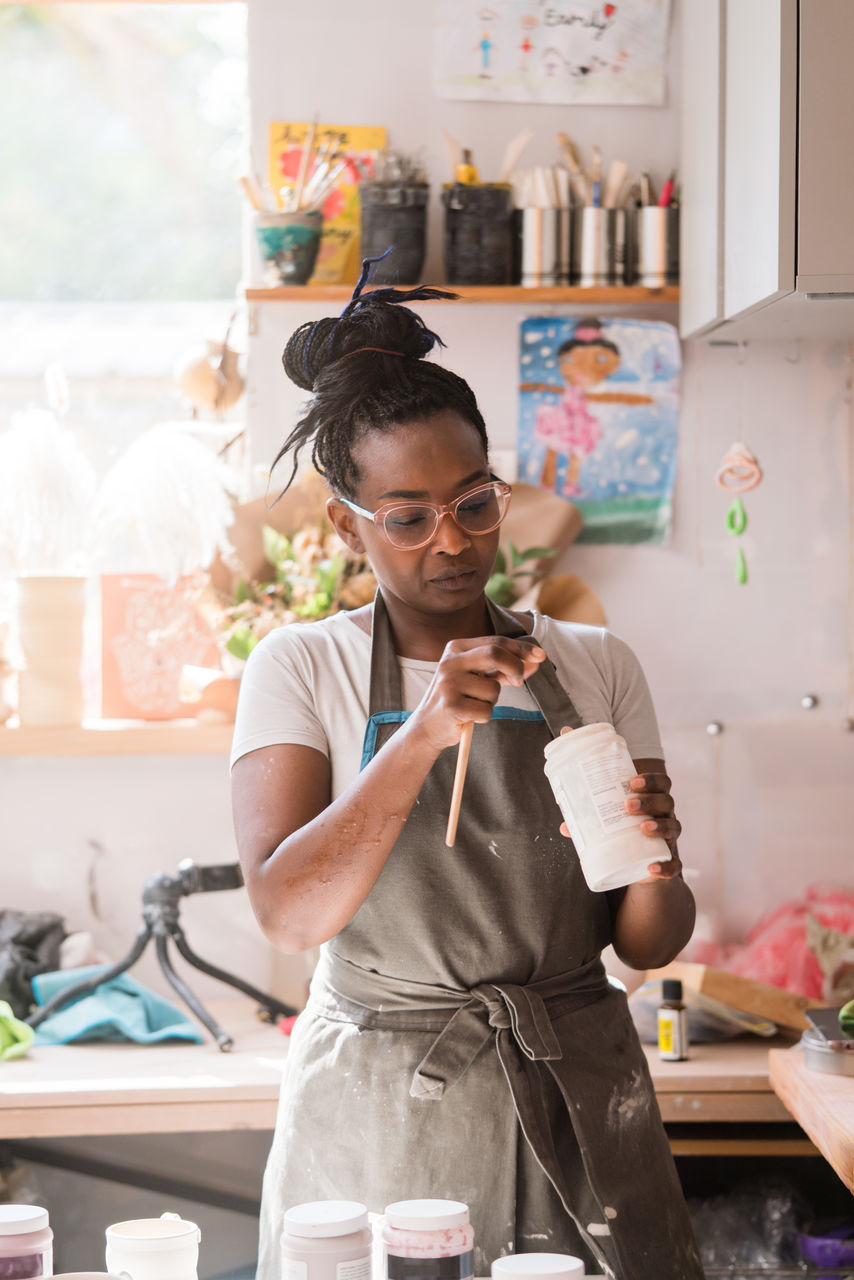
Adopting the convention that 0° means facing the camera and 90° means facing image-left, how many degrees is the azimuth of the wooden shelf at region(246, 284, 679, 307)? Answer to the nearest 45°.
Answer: approximately 0°

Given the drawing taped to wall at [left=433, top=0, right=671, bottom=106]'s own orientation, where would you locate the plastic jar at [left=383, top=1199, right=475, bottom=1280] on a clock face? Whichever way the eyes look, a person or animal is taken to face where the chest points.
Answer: The plastic jar is roughly at 12 o'clock from the drawing taped to wall.

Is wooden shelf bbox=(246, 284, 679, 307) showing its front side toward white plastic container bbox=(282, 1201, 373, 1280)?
yes

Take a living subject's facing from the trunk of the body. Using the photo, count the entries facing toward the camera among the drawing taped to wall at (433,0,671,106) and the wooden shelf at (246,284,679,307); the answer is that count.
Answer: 2

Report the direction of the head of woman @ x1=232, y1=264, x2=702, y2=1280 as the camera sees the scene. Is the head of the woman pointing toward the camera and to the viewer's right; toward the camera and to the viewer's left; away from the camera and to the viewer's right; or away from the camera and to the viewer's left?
toward the camera and to the viewer's right

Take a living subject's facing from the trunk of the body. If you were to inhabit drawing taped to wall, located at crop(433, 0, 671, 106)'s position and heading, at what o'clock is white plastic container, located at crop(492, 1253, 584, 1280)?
The white plastic container is roughly at 12 o'clock from the drawing taped to wall.

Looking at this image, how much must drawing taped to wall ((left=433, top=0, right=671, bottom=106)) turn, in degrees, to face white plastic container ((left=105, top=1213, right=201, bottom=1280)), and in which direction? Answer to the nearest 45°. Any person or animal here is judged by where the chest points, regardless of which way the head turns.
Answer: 0° — it already faces it
